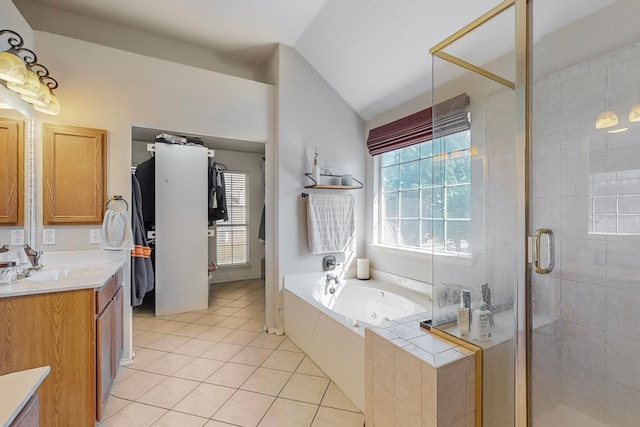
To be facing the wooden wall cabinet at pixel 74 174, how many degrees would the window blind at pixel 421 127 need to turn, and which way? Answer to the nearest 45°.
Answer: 0° — it already faces it

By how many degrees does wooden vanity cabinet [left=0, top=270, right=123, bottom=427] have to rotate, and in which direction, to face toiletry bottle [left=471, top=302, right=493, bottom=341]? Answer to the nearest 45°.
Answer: approximately 45° to its right

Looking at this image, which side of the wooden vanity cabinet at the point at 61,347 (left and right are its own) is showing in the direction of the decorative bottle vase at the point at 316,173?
front

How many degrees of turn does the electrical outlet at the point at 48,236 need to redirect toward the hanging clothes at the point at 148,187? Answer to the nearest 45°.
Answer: approximately 135° to its left

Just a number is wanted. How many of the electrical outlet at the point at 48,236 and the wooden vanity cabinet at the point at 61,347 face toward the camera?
1

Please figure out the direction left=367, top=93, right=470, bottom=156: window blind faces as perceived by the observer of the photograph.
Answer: facing the viewer and to the left of the viewer

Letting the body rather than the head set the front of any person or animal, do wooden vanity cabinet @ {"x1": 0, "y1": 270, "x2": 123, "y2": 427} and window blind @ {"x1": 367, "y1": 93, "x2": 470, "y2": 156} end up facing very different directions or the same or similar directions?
very different directions

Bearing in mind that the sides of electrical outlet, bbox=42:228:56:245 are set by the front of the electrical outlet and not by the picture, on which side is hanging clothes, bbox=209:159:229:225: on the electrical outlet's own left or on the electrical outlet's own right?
on the electrical outlet's own left

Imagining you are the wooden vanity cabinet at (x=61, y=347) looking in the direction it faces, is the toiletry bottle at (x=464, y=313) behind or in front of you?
in front

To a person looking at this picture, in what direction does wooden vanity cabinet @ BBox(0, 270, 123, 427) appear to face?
facing to the right of the viewer

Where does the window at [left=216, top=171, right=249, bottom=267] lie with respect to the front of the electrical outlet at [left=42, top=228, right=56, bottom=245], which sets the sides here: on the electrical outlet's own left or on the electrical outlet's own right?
on the electrical outlet's own left
